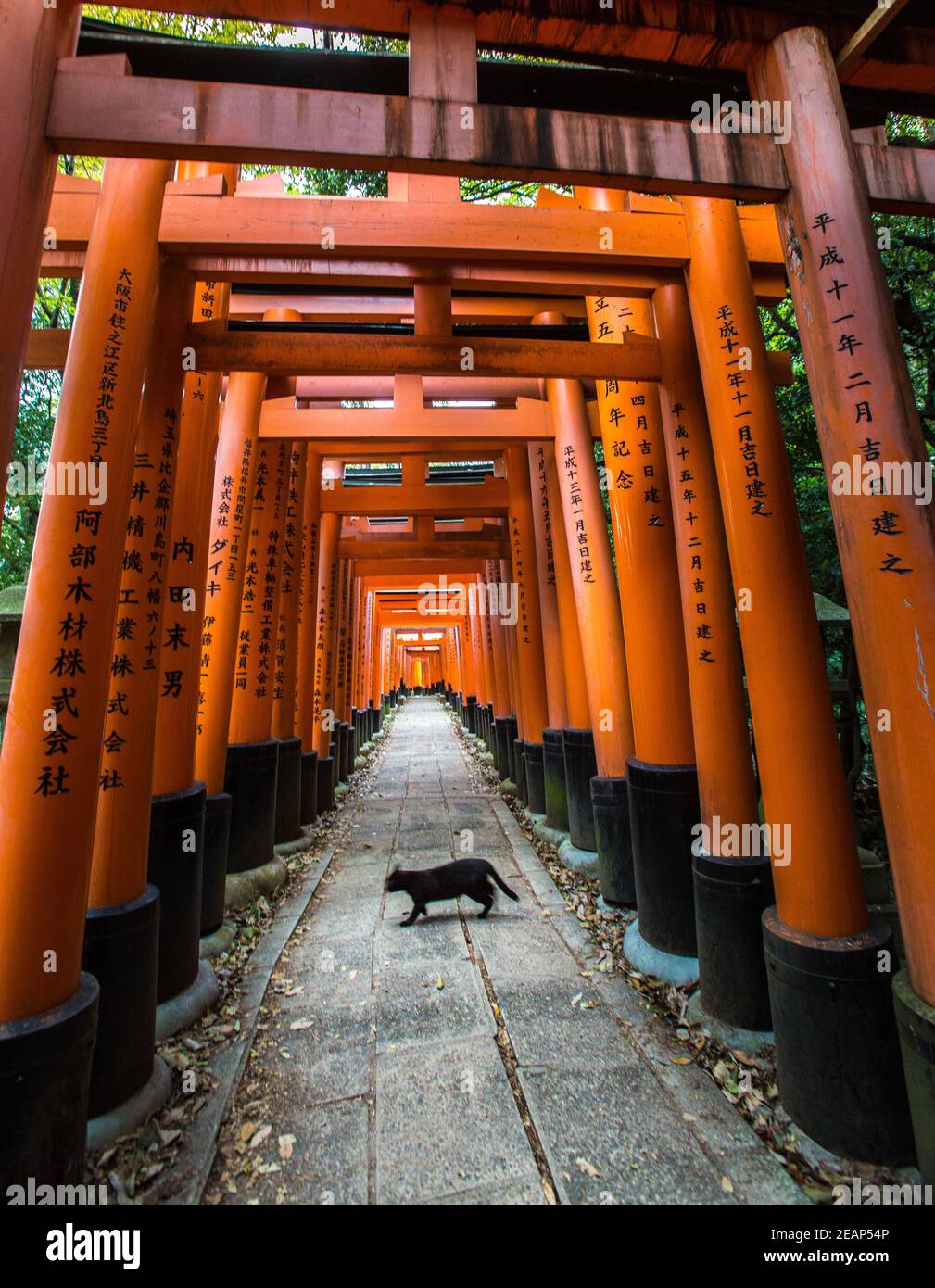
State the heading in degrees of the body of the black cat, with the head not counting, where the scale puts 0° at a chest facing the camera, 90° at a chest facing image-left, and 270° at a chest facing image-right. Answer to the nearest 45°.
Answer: approximately 90°

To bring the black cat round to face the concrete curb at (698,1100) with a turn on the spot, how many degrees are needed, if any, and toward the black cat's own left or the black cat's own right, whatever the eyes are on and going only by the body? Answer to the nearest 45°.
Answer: approximately 135° to the black cat's own left

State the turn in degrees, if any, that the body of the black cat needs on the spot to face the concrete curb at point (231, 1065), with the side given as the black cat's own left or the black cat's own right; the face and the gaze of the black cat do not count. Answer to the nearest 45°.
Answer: approximately 45° to the black cat's own left
